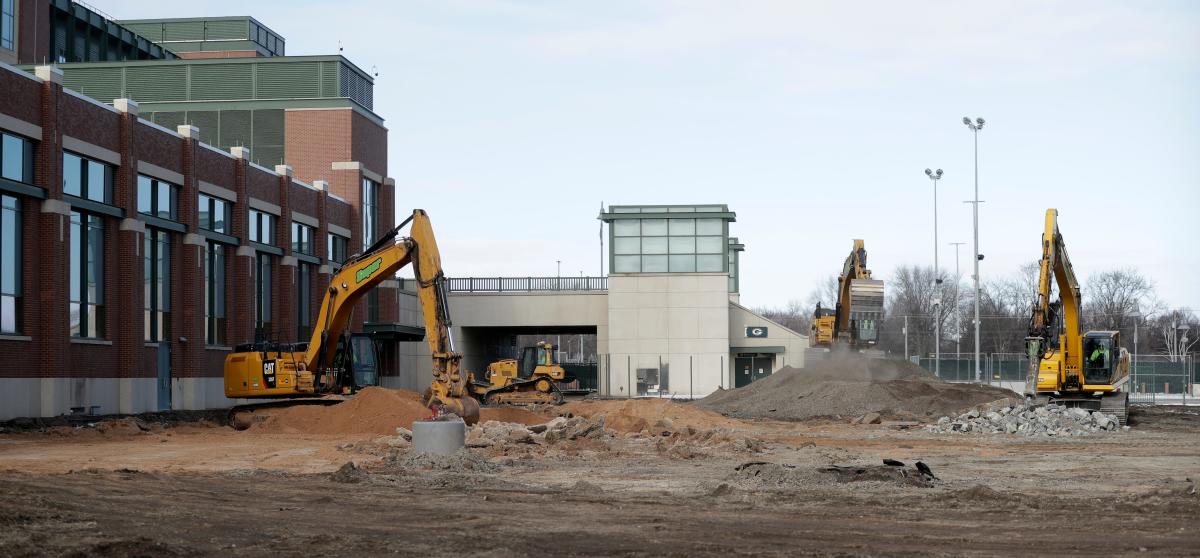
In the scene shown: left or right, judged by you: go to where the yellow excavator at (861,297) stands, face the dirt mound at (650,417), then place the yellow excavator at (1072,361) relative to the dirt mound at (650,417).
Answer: left

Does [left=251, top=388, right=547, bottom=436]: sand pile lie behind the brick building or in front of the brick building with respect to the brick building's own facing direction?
in front

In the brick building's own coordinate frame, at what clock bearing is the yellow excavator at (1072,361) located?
The yellow excavator is roughly at 11 o'clock from the brick building.

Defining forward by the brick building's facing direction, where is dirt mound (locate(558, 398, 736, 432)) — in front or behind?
in front

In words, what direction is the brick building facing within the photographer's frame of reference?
facing the viewer and to the right of the viewer

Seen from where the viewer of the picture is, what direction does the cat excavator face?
facing to the right of the viewer

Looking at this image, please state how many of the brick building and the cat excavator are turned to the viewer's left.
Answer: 0

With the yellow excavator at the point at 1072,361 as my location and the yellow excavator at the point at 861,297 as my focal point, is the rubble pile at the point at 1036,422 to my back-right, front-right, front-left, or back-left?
back-left

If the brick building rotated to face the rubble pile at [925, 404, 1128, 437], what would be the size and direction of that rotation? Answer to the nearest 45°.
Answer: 0° — it already faces it
